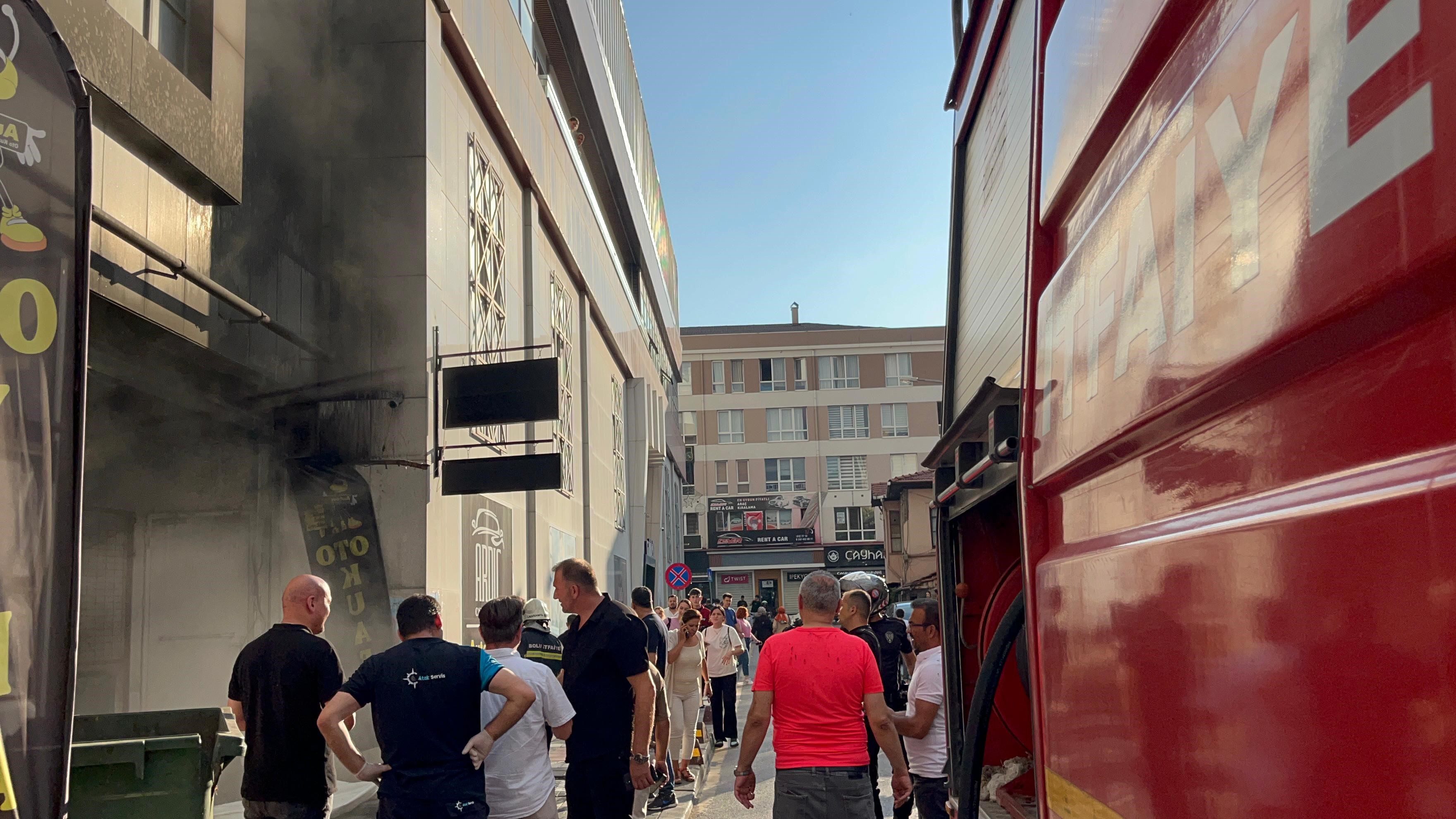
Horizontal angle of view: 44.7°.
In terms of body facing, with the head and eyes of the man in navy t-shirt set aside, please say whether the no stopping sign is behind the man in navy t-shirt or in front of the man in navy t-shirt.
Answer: in front

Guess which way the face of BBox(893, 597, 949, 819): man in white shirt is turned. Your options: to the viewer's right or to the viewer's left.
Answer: to the viewer's left

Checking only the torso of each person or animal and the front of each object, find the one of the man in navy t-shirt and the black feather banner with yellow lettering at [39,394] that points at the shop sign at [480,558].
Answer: the man in navy t-shirt

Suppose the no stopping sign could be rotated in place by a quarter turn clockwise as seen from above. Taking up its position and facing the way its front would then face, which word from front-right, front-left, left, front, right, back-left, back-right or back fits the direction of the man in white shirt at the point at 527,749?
left

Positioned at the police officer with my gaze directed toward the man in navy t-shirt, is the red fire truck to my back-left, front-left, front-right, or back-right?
front-left

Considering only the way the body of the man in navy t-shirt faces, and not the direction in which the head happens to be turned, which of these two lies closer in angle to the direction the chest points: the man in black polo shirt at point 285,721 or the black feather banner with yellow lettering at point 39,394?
the man in black polo shirt

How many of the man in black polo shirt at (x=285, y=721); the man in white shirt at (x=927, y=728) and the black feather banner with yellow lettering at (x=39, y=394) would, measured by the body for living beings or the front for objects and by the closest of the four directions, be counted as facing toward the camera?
1

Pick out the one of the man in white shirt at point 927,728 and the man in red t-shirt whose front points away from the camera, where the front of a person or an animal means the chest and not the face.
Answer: the man in red t-shirt

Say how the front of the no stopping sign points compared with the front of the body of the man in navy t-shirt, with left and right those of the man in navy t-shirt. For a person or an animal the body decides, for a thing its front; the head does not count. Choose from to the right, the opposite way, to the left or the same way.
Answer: the opposite way

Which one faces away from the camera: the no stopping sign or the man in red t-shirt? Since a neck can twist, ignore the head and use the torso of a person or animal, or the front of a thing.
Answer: the man in red t-shirt

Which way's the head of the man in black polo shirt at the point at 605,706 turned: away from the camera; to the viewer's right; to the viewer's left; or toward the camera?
to the viewer's left

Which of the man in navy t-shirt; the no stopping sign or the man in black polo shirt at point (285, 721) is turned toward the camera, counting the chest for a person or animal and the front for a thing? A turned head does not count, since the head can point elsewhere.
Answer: the no stopping sign

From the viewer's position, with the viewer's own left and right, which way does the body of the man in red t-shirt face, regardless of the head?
facing away from the viewer

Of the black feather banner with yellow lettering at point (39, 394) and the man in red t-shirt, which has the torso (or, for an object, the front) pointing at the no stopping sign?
the man in red t-shirt

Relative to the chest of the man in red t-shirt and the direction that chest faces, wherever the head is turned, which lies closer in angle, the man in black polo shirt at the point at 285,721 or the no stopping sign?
the no stopping sign

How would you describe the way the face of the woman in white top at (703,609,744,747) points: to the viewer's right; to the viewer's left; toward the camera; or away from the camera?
toward the camera

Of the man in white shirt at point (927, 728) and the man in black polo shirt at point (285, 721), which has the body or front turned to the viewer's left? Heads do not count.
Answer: the man in white shirt

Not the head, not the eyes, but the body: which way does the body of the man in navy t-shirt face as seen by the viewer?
away from the camera

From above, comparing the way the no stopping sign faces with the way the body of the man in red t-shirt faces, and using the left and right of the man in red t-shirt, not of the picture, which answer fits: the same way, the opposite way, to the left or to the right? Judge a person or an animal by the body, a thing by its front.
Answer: the opposite way
